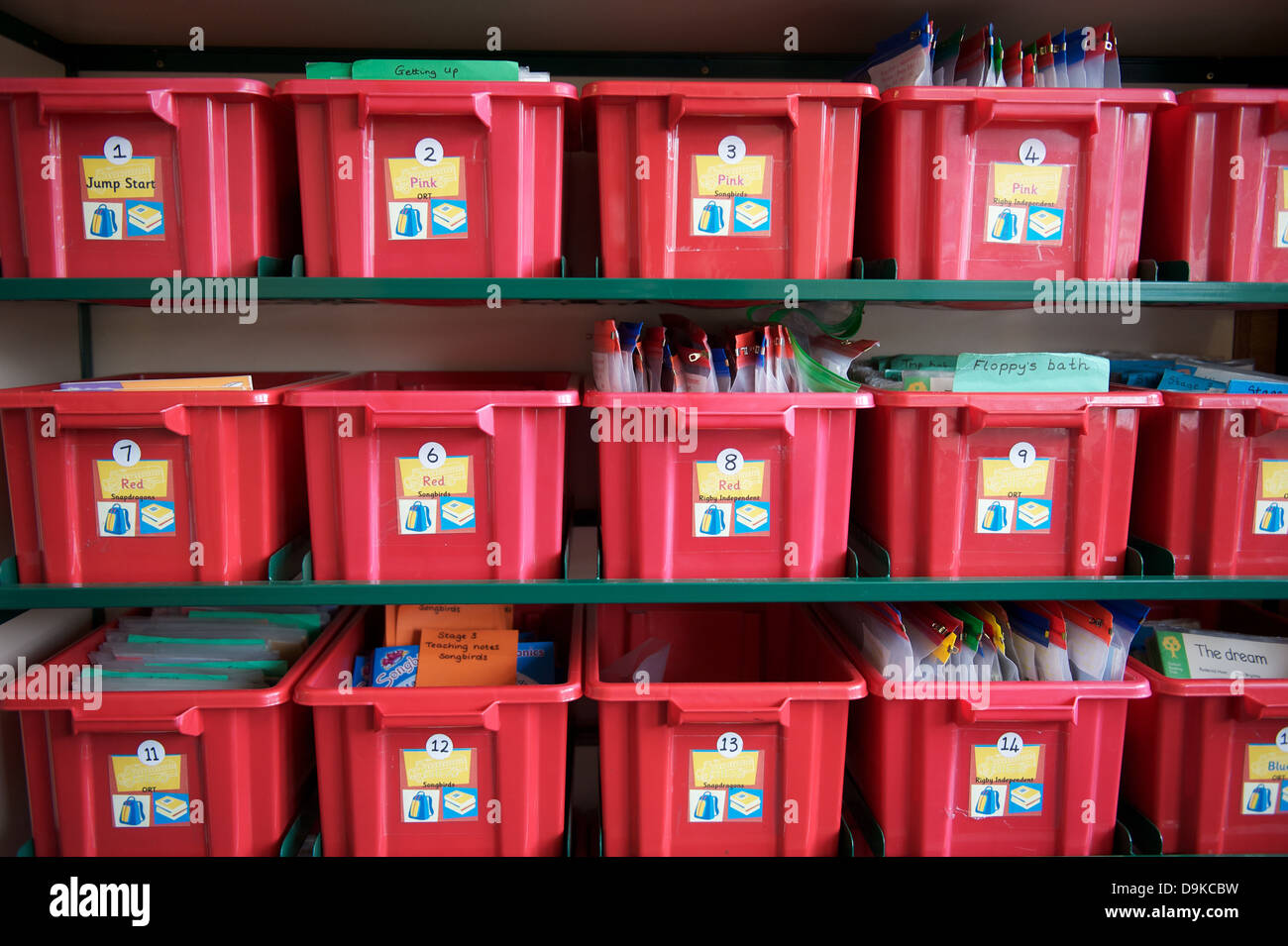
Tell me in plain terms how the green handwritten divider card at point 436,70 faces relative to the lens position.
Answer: facing the viewer

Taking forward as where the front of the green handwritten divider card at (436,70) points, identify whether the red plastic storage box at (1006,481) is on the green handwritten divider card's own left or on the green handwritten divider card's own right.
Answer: on the green handwritten divider card's own left

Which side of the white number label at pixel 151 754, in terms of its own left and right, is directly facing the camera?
front

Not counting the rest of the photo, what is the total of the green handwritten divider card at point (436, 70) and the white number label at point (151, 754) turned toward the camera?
2

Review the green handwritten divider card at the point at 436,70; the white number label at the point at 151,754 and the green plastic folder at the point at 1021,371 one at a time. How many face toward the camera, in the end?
3
